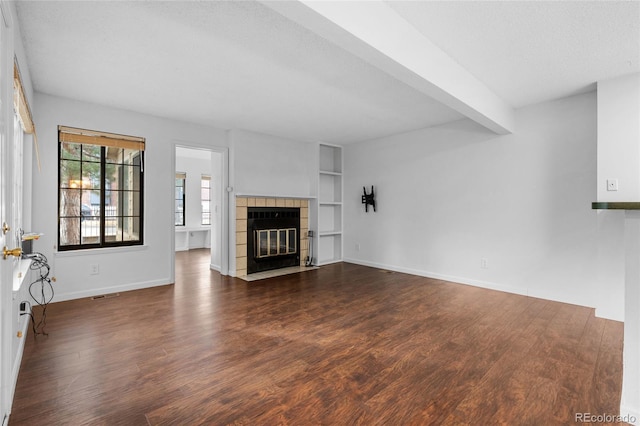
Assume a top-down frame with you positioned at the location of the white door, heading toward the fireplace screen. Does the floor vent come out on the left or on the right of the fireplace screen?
left

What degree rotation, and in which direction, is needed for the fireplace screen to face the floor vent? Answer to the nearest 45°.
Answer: approximately 90° to its right

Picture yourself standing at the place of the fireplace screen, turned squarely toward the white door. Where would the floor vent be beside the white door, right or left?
right

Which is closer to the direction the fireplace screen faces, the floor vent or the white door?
the white door

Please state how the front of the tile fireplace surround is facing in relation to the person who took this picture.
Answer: facing the viewer and to the right of the viewer

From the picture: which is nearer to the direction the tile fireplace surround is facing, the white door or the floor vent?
the white door

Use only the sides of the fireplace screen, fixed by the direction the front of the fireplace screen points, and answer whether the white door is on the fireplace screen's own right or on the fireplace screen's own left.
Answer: on the fireplace screen's own right

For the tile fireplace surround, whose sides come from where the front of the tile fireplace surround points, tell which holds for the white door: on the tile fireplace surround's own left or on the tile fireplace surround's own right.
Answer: on the tile fireplace surround's own right

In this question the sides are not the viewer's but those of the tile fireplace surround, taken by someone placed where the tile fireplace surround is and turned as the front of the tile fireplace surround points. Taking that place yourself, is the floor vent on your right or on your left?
on your right
